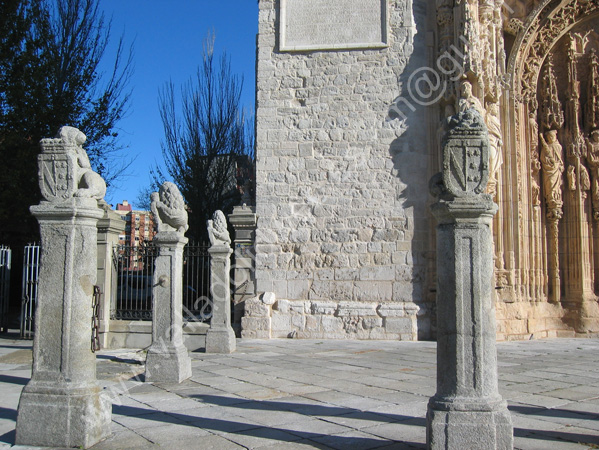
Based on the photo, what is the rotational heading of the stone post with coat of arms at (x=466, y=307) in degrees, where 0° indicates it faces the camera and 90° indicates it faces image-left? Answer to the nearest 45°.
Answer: approximately 0°

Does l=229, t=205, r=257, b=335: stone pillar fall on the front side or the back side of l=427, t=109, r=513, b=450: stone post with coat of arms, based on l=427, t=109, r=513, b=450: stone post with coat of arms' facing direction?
on the back side

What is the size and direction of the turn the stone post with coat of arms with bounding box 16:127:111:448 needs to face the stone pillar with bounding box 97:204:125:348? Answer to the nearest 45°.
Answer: approximately 135° to its right

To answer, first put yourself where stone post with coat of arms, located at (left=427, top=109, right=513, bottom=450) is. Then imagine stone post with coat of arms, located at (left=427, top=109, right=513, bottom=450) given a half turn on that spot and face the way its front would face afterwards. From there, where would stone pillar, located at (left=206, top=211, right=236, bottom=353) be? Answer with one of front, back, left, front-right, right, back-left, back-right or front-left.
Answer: front-left

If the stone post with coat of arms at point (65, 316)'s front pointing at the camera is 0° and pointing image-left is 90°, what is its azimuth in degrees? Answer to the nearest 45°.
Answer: approximately 45°

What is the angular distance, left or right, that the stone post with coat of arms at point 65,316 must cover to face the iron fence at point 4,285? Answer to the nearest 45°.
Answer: approximately 135° to its right

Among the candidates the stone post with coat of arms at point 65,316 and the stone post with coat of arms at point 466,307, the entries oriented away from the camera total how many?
0

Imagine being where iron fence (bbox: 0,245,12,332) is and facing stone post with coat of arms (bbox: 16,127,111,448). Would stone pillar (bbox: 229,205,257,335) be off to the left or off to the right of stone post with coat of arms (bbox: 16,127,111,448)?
left

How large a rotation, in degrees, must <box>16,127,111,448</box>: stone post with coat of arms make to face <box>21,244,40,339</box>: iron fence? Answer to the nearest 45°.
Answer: approximately 135° to its right

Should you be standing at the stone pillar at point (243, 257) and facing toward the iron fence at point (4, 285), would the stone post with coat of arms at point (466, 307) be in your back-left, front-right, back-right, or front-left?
back-left
